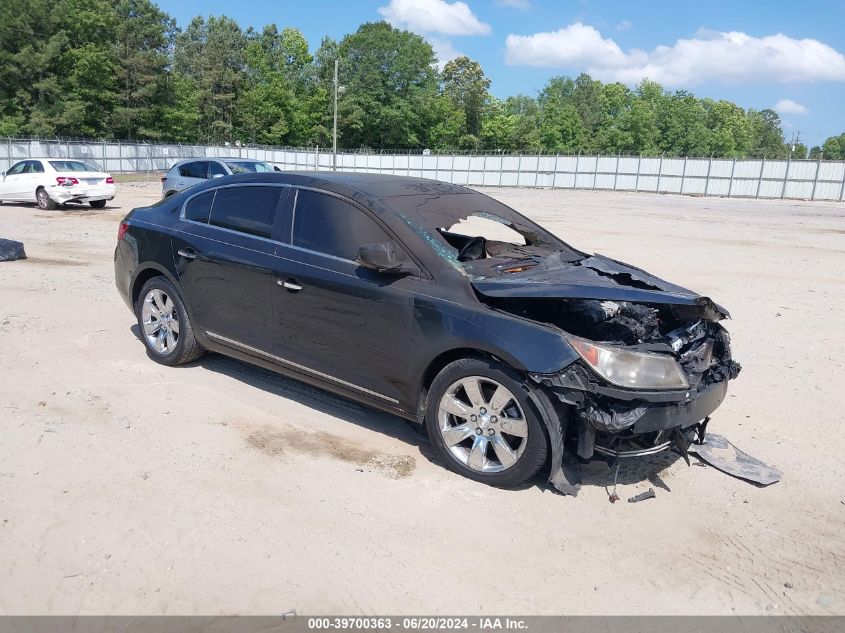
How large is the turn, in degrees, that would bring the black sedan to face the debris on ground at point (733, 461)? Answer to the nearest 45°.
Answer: approximately 45° to its left

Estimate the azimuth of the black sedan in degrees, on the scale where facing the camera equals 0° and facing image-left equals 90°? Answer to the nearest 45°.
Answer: approximately 315°

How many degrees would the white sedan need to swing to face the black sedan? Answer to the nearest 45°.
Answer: approximately 135° to its left

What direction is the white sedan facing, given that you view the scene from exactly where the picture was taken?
facing away from the viewer and to the left of the viewer

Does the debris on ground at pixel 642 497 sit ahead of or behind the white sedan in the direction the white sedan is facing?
behind

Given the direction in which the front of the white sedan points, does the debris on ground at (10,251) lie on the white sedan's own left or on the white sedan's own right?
on the white sedan's own left

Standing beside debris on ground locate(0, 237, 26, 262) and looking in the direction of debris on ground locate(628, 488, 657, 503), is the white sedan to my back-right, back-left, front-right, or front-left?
back-left

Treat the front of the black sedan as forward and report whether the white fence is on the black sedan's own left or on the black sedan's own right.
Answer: on the black sedan's own left

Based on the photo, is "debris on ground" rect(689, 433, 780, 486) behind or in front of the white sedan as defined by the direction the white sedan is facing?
behind

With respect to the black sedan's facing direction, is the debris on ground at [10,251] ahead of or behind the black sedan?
behind

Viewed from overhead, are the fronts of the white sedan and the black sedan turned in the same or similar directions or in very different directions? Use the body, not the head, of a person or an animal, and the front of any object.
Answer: very different directions
